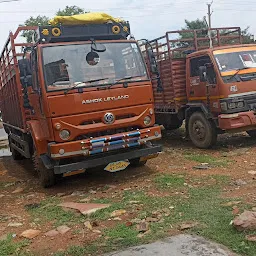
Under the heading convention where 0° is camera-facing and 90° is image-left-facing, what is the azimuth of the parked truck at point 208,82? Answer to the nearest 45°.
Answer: approximately 315°

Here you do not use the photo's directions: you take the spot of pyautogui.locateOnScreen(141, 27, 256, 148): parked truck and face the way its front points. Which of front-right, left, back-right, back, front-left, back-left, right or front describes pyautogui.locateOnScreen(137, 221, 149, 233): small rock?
front-right

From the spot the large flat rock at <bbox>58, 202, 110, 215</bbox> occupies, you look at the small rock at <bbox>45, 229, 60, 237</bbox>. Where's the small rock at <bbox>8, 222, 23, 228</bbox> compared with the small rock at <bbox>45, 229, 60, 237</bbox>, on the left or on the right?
right

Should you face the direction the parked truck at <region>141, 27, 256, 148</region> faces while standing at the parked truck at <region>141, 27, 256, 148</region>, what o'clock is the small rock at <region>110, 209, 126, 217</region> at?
The small rock is roughly at 2 o'clock from the parked truck.

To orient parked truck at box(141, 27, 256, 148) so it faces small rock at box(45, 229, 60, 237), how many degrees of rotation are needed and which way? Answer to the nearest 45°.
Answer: approximately 45° to its right

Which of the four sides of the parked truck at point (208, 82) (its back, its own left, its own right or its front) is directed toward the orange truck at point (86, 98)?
right

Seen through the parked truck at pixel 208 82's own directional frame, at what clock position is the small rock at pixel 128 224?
The small rock is roughly at 2 o'clock from the parked truck.

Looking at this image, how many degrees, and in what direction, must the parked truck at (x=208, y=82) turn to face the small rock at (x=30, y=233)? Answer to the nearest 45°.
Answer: approximately 90° to its right

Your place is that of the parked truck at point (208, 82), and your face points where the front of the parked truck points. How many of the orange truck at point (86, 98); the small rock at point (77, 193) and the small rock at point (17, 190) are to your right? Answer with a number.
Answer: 3

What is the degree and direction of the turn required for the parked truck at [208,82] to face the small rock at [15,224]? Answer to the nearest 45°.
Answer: approximately 90° to its right
